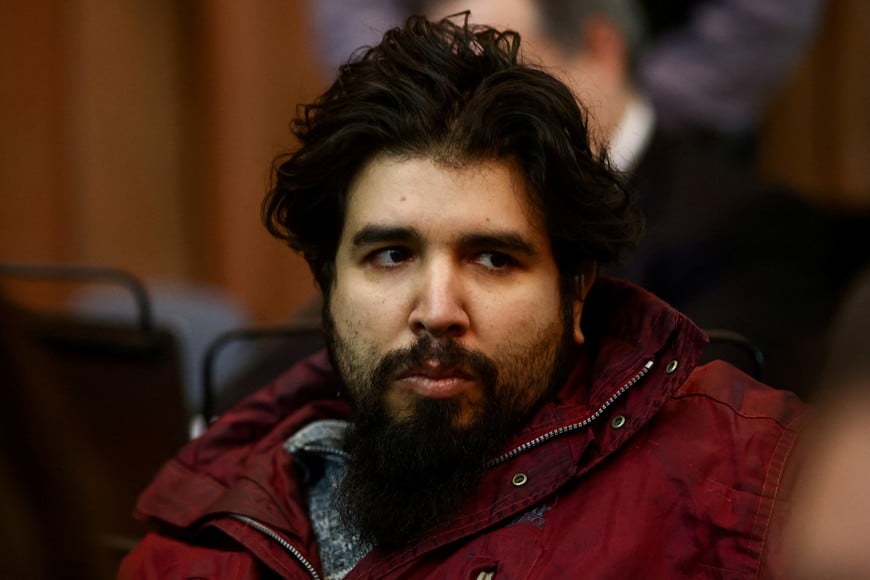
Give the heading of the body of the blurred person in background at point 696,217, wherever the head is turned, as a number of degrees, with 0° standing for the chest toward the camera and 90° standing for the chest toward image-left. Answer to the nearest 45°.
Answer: approximately 45°

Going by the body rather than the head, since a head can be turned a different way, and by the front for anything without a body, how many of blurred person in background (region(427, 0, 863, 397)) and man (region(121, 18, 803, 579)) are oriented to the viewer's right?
0

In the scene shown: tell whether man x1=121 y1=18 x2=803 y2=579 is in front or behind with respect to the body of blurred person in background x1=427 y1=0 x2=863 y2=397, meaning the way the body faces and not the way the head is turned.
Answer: in front

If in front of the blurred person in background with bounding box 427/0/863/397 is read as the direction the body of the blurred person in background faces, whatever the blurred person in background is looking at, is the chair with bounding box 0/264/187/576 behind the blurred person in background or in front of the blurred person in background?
in front

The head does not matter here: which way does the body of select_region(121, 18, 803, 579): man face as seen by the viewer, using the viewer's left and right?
facing the viewer and to the left of the viewer

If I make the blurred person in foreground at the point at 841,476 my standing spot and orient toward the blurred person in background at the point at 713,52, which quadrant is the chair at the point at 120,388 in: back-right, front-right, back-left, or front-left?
front-left

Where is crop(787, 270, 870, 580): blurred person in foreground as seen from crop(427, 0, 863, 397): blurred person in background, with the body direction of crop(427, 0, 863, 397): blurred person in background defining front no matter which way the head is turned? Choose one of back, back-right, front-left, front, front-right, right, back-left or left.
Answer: front-left

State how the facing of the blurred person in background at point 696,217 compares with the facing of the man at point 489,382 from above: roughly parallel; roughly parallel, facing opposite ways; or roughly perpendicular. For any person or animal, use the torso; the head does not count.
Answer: roughly parallel
